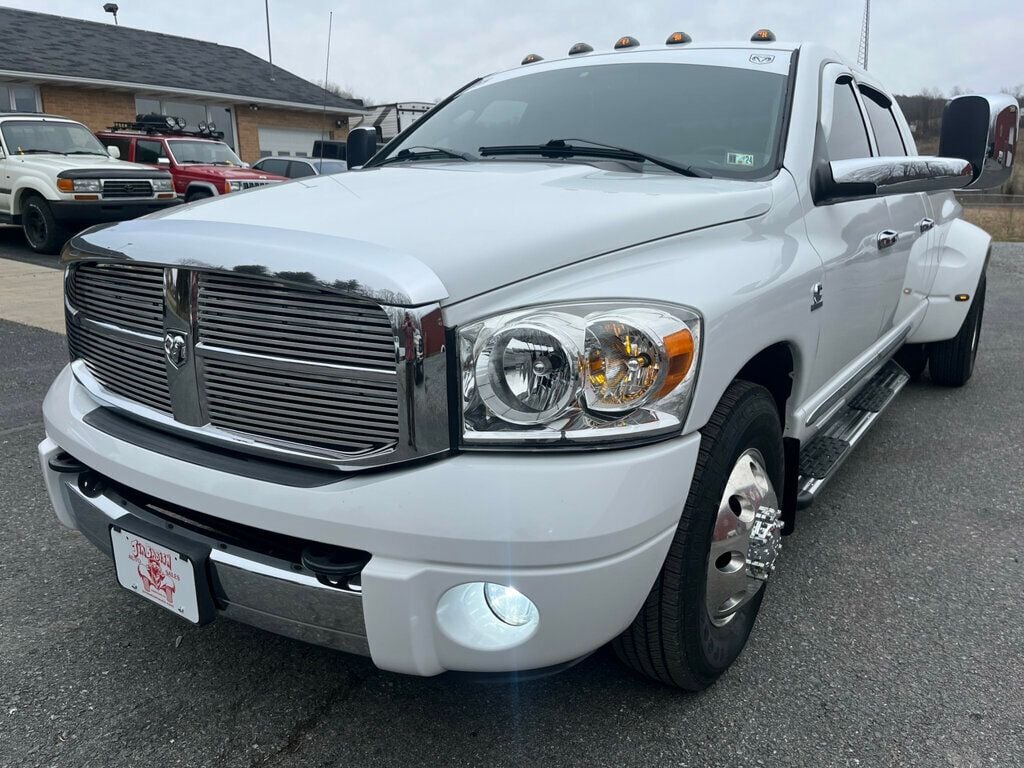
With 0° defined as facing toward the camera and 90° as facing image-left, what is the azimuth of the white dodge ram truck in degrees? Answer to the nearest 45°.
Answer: approximately 45°

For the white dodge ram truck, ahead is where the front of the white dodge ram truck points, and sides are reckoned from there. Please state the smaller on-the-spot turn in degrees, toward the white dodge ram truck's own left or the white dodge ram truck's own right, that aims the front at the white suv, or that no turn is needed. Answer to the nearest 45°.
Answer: approximately 90° to the white dodge ram truck's own right

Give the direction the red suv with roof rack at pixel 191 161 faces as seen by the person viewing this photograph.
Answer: facing the viewer and to the right of the viewer

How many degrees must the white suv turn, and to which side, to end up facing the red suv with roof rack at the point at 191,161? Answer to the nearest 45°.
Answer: approximately 90° to its left

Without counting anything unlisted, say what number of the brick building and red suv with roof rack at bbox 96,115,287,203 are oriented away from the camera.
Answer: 0

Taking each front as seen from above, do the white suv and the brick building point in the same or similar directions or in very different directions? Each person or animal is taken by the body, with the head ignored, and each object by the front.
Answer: same or similar directions

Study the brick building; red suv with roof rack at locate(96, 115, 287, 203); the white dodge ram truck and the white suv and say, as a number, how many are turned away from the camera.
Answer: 0

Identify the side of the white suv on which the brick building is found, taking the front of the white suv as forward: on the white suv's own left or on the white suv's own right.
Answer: on the white suv's own left

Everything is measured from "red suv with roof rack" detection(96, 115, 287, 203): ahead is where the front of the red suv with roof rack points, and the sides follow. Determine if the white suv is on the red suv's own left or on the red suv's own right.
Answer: on the red suv's own right
